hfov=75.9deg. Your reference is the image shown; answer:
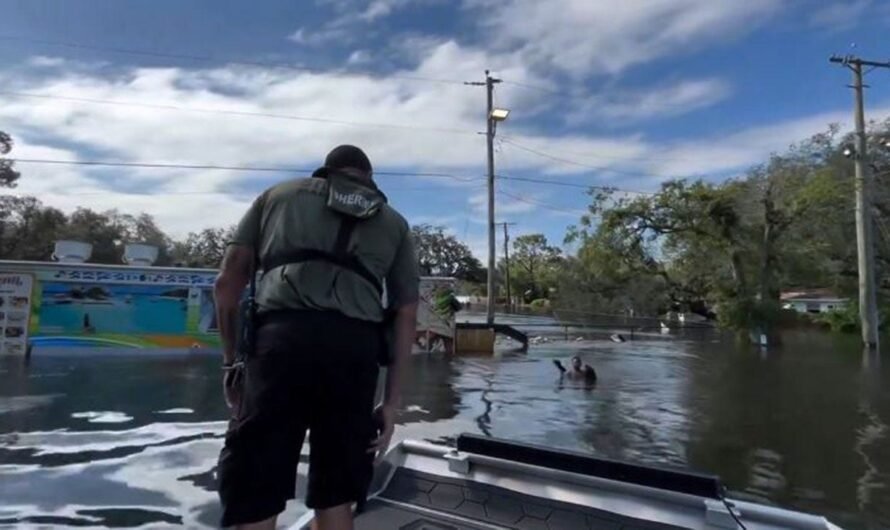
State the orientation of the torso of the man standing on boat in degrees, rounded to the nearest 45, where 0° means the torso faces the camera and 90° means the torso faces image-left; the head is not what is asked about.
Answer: approximately 180°

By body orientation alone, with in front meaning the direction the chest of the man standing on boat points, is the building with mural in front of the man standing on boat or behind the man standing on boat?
in front

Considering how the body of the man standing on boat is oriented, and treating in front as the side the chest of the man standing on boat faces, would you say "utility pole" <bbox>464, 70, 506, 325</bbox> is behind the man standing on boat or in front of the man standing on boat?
in front

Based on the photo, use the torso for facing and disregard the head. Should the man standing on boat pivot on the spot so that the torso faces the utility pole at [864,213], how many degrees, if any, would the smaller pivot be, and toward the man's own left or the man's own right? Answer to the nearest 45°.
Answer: approximately 45° to the man's own right

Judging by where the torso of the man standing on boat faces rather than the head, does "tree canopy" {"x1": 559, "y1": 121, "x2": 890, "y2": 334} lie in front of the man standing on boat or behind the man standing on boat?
in front

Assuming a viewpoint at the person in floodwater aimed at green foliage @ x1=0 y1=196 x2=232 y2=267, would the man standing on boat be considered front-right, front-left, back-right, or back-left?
back-left

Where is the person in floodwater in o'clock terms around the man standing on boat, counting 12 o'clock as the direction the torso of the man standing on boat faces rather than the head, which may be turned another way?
The person in floodwater is roughly at 1 o'clock from the man standing on boat.

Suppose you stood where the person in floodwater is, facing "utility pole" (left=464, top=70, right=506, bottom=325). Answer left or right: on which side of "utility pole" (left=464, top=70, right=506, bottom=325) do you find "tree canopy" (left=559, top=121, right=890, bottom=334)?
right
